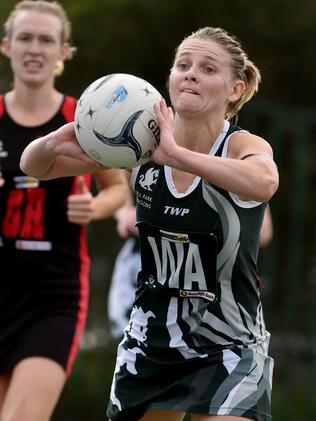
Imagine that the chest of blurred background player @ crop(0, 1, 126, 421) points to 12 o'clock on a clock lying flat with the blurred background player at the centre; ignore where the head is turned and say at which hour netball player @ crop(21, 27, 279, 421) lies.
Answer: The netball player is roughly at 11 o'clock from the blurred background player.

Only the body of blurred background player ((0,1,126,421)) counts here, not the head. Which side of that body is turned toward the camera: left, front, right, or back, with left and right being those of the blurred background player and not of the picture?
front

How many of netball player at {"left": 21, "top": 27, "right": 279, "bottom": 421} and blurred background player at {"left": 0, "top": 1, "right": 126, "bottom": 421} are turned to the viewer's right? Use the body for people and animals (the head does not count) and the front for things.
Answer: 0

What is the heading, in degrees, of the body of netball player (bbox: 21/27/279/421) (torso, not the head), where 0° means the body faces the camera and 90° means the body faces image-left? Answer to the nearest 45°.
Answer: approximately 45°

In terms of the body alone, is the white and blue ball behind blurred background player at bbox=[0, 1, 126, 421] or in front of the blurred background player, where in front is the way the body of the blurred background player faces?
in front

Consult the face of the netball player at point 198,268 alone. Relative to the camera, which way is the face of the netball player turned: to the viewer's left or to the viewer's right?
to the viewer's left
